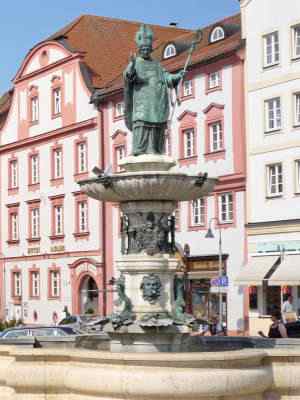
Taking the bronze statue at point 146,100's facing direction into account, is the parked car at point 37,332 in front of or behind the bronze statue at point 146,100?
behind

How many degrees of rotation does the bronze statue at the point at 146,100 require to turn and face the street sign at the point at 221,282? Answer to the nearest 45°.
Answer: approximately 180°

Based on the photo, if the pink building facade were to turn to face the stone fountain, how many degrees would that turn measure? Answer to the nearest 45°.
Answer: approximately 45° to its left

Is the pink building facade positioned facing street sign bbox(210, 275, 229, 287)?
no

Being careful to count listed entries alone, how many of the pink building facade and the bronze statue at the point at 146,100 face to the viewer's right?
0

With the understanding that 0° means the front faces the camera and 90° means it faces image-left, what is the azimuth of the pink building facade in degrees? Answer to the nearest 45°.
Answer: approximately 45°

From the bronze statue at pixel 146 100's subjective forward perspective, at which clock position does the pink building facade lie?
The pink building facade is roughly at 6 o'clock from the bronze statue.

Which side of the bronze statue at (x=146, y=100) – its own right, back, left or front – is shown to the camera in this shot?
front
